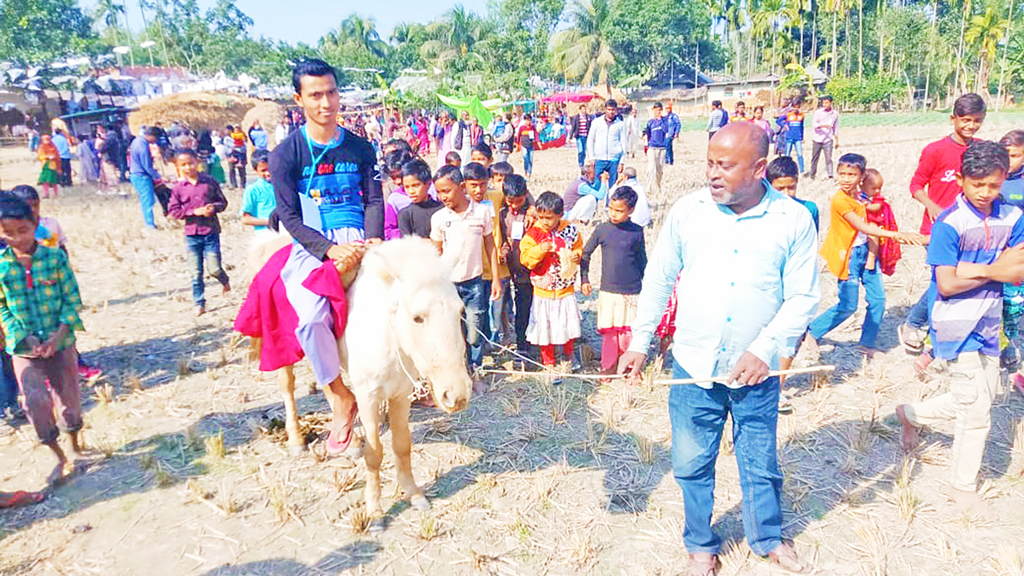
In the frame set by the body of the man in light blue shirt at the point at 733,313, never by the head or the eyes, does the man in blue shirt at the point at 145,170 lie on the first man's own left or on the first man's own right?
on the first man's own right

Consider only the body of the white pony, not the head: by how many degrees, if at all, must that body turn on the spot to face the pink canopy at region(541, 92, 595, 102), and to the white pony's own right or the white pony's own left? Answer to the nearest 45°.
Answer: approximately 135° to the white pony's own left

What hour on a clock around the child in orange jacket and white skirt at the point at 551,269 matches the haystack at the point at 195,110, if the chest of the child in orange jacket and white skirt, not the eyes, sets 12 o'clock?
The haystack is roughly at 5 o'clock from the child in orange jacket and white skirt.

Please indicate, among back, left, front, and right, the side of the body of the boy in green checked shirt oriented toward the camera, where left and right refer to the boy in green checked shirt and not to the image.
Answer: front

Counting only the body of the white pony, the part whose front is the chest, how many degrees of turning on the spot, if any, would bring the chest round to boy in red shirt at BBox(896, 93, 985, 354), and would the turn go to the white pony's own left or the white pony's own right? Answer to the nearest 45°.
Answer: approximately 45° to the white pony's own left

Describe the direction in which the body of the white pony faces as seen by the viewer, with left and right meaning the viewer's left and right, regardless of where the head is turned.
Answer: facing the viewer and to the right of the viewer

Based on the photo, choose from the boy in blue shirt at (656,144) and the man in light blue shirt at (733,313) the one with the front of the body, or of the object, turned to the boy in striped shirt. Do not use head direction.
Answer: the boy in blue shirt

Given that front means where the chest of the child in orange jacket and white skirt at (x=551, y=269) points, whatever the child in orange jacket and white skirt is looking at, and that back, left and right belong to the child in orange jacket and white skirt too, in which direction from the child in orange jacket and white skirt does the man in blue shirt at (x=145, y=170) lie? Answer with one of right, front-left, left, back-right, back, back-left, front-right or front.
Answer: back-right

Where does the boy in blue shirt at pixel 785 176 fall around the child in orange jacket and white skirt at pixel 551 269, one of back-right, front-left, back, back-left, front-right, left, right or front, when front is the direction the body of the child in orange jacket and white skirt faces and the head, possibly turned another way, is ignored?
left

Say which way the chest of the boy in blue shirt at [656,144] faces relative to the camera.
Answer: toward the camera

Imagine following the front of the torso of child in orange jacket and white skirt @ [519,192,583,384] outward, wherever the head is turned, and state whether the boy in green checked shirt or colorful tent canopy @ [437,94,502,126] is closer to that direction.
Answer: the boy in green checked shirt
